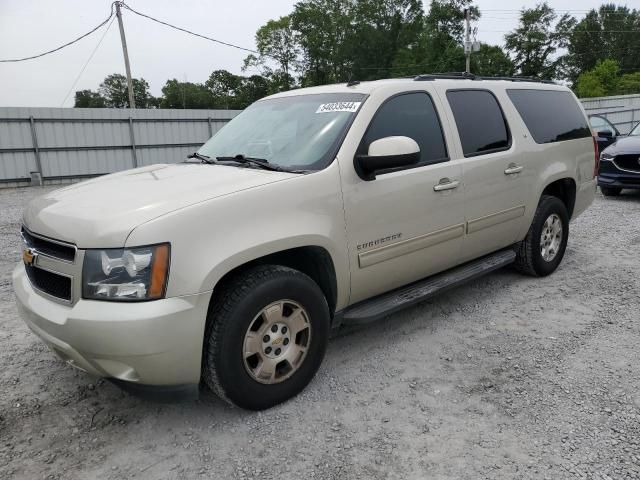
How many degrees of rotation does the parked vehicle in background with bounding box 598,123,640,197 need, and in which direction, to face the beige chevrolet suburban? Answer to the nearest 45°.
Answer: approximately 45° to its left

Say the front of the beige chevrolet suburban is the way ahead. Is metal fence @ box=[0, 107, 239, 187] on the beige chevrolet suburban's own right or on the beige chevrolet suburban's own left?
on the beige chevrolet suburban's own right

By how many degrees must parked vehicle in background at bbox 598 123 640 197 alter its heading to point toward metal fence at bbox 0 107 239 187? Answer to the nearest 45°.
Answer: approximately 45° to its right

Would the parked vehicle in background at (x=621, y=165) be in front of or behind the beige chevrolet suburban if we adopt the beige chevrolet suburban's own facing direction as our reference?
behind

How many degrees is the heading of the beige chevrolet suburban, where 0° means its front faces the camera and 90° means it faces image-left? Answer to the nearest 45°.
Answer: approximately 45°
